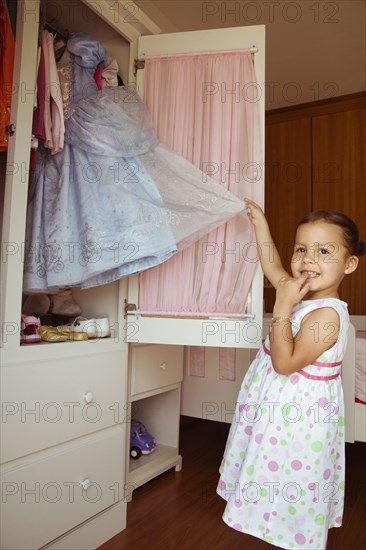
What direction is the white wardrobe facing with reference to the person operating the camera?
facing the viewer and to the right of the viewer

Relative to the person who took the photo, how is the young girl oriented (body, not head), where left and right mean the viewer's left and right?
facing the viewer and to the left of the viewer

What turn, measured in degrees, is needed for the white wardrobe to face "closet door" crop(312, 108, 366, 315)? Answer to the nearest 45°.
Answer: approximately 90° to its left

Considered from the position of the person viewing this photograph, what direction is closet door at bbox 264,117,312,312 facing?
facing the viewer

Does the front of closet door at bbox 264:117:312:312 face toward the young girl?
yes

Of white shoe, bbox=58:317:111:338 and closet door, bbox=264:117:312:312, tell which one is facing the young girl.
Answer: the closet door

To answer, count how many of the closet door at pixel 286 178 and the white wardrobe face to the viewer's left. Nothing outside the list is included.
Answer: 0

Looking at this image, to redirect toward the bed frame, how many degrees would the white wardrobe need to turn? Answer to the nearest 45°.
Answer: approximately 45° to its left
